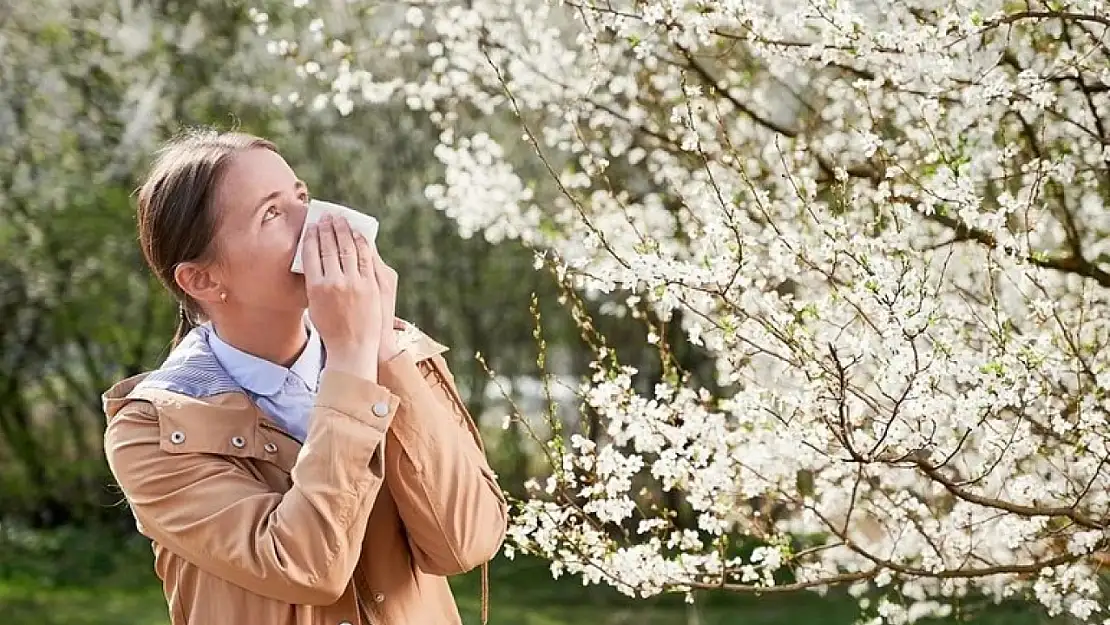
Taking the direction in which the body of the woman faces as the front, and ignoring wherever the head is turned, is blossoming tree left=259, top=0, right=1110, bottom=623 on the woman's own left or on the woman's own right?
on the woman's own left

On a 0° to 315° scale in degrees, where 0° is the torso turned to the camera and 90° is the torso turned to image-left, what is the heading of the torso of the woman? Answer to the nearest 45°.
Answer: approximately 315°
